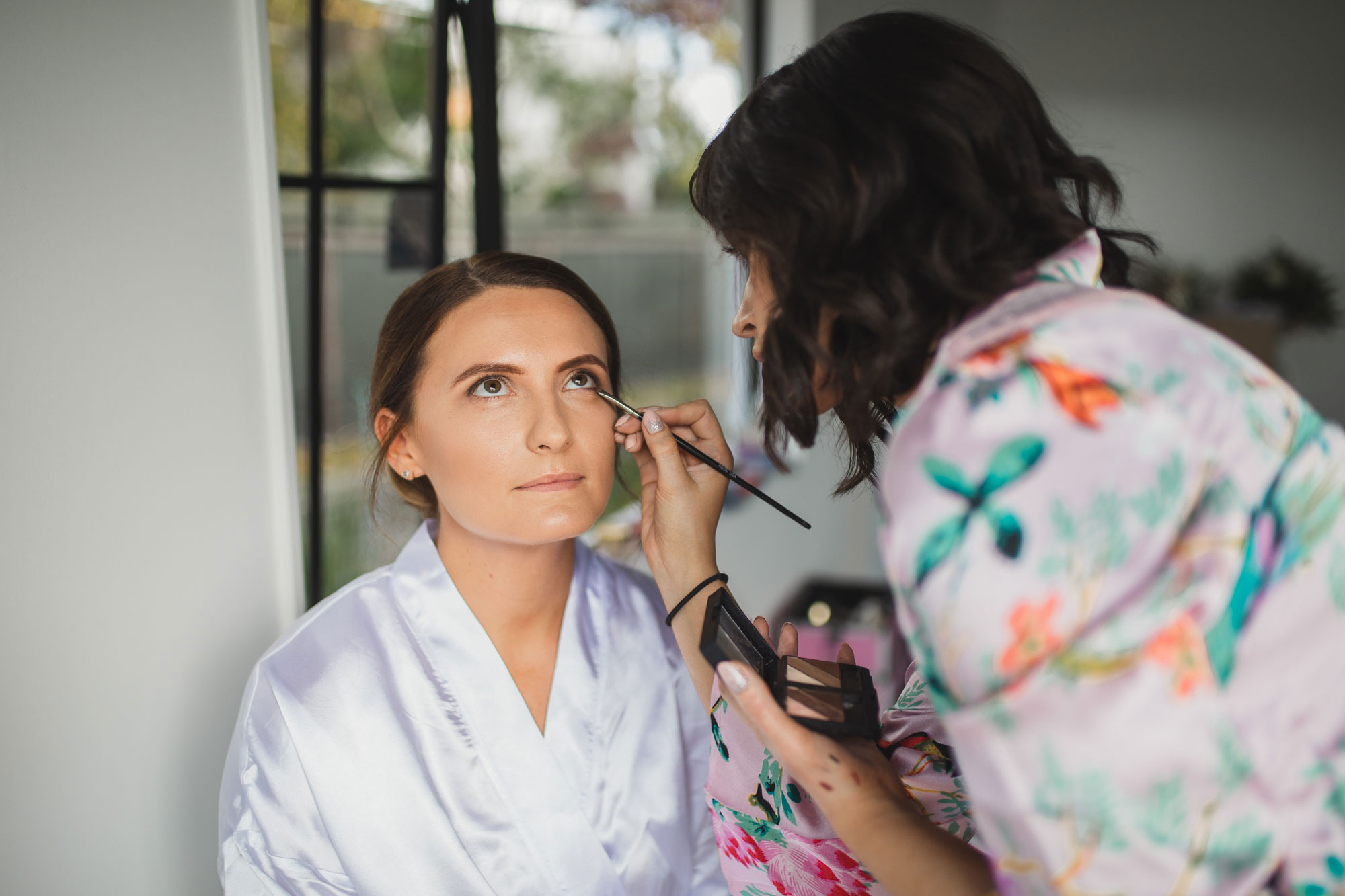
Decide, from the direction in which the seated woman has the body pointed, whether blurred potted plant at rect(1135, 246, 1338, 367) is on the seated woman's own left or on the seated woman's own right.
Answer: on the seated woman's own left

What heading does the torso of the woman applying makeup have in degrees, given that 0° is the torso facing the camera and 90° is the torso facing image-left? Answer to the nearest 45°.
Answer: approximately 90°

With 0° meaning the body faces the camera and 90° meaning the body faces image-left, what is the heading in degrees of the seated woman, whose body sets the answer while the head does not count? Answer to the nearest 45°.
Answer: approximately 315°

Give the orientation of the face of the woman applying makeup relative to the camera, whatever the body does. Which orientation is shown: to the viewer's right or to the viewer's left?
to the viewer's left

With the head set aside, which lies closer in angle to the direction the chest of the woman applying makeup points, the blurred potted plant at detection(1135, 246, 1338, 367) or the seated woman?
the seated woman

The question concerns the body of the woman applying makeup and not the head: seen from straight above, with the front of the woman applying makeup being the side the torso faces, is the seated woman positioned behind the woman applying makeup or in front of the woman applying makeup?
in front

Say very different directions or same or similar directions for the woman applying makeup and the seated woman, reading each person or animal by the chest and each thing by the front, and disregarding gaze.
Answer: very different directions

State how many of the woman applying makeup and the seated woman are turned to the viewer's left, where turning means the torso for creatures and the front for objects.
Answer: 1

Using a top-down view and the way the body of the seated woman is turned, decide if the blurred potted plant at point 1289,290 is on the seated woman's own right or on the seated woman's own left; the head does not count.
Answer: on the seated woman's own left
